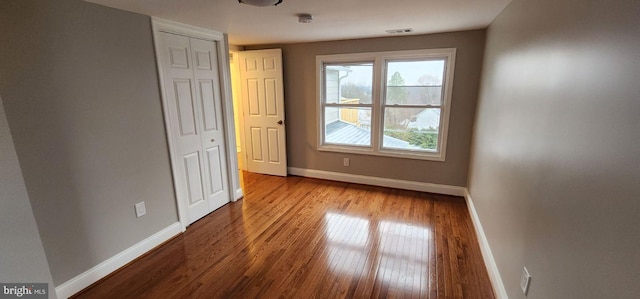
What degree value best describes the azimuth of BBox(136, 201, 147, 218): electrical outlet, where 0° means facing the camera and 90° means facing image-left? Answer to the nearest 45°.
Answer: approximately 315°

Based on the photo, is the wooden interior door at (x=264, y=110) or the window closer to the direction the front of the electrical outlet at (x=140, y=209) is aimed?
the window

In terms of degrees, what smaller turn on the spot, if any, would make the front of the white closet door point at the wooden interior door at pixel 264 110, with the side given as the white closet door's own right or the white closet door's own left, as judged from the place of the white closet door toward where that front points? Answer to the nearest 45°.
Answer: approximately 90° to the white closet door's own left

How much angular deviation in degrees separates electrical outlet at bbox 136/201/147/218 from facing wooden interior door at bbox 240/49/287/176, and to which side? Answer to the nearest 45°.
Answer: approximately 90° to its left

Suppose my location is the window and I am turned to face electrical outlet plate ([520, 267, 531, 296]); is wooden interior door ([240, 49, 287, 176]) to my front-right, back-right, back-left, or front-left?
back-right

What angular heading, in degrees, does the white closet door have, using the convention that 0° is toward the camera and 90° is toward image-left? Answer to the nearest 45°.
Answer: approximately 315°

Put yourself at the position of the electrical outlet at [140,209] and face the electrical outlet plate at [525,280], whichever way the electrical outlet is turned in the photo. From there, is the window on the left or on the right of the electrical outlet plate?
left

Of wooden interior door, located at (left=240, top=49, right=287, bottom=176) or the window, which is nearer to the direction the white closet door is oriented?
the window
